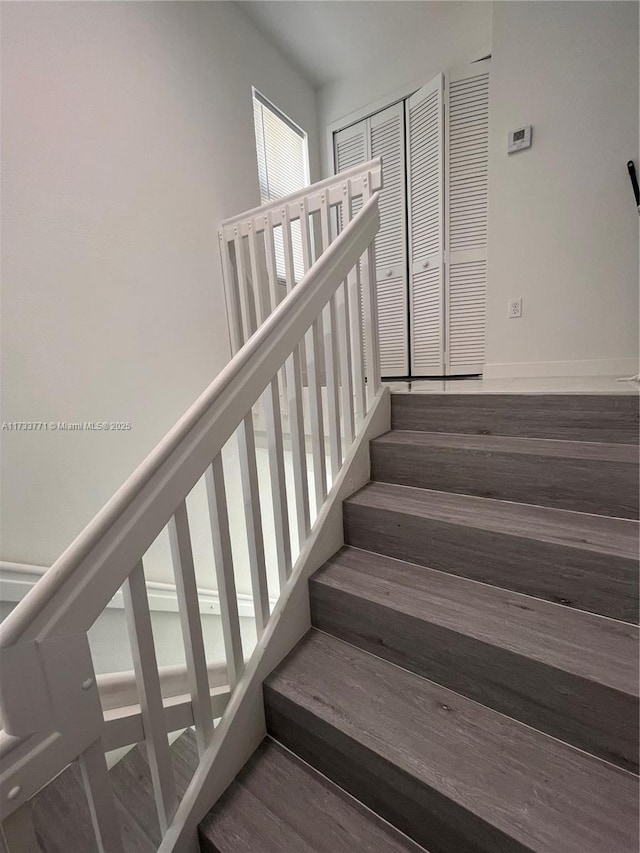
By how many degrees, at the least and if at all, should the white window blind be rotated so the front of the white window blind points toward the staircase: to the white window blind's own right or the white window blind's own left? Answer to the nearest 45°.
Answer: approximately 45° to the white window blind's own right

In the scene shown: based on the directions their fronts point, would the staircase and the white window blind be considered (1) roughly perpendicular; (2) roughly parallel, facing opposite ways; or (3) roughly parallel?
roughly perpendicular

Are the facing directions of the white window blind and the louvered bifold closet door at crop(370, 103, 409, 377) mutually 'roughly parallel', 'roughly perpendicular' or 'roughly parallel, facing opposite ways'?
roughly perpendicular

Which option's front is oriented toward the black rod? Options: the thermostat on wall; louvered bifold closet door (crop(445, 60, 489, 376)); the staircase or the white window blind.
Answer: the white window blind

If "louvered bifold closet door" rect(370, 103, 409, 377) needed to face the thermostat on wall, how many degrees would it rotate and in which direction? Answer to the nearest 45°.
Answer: approximately 90° to its left

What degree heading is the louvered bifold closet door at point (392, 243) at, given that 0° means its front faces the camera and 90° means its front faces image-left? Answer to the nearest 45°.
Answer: approximately 45°

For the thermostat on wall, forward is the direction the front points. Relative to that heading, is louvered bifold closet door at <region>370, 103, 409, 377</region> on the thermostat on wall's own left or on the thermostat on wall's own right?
on the thermostat on wall's own right

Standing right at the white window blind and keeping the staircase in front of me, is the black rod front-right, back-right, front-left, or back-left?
front-left

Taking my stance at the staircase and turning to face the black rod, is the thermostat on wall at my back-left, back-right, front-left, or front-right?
front-left

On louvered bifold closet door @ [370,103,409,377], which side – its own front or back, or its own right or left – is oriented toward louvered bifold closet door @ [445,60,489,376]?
left

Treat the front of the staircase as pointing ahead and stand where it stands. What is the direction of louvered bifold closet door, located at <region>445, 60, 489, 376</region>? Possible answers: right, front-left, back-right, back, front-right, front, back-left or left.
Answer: back-right

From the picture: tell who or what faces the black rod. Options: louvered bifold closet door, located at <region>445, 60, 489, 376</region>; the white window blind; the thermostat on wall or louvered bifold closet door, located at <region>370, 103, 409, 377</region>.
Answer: the white window blind

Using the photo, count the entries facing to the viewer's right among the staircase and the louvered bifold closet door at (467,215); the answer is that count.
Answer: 0

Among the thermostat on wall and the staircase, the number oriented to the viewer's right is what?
0

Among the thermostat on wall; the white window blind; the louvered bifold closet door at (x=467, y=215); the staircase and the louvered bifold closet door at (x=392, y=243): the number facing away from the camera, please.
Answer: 0

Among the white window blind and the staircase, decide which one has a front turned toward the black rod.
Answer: the white window blind

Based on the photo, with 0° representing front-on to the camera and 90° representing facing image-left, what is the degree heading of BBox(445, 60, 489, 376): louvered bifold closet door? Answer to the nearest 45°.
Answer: approximately 45°

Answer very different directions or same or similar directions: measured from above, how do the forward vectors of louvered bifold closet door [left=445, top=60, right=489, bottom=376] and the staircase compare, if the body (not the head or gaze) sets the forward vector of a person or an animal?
same or similar directions

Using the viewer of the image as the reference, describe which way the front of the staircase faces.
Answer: facing the viewer and to the left of the viewer
